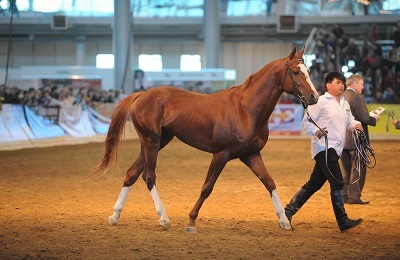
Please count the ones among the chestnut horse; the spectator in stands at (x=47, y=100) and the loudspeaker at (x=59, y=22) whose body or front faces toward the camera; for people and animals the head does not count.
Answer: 2

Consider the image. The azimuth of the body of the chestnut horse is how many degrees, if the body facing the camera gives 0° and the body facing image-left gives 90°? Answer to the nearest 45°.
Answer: approximately 270°

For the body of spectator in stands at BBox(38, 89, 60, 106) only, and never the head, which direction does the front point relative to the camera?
toward the camera

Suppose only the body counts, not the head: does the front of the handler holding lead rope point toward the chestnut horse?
no

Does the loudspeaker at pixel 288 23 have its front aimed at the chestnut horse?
yes

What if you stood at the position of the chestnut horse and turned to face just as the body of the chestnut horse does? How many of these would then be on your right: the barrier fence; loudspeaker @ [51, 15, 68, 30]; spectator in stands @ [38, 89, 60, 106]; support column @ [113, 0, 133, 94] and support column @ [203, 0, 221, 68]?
0

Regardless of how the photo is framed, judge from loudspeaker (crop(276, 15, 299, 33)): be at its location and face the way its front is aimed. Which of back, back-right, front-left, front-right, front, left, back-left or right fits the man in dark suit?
front

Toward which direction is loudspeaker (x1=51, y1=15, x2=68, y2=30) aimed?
toward the camera

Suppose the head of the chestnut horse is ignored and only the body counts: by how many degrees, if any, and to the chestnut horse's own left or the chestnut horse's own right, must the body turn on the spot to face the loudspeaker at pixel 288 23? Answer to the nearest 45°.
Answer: approximately 90° to the chestnut horse's own left

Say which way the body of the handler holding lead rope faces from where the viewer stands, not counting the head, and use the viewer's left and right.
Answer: facing the viewer and to the right of the viewer

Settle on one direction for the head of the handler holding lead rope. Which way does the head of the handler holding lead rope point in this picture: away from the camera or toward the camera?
toward the camera

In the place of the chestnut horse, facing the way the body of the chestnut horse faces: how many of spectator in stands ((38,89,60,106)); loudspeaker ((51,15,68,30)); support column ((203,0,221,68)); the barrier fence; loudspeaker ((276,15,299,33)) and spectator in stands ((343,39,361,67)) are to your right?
0

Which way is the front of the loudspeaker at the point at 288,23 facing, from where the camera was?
facing the viewer

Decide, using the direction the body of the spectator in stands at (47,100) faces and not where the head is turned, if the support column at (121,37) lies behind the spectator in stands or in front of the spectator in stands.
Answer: behind
